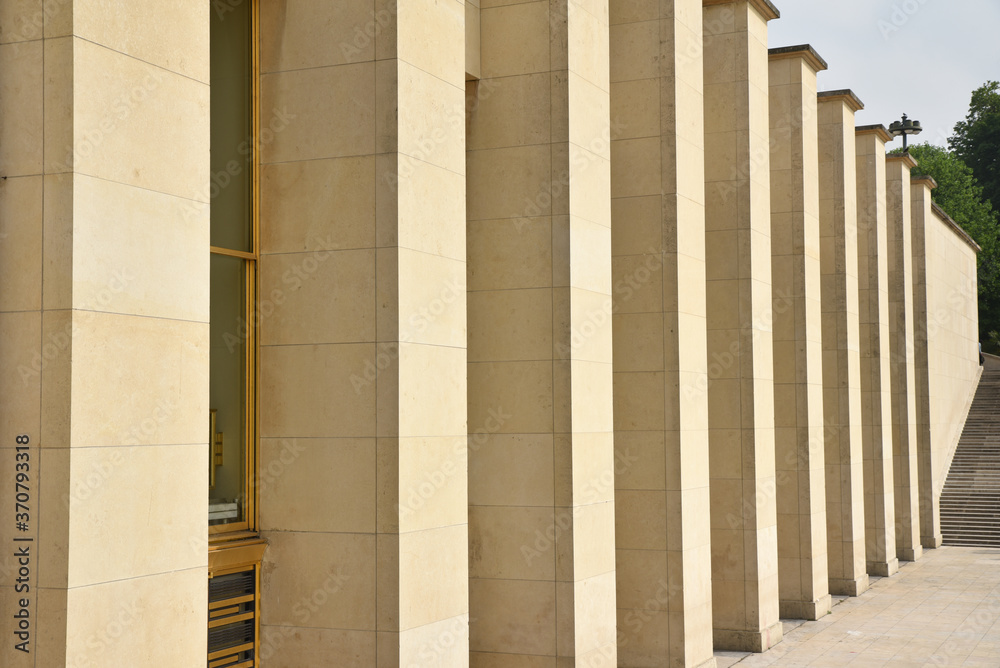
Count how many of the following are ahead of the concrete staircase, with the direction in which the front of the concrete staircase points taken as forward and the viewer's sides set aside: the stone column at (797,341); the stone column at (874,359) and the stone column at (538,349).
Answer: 3

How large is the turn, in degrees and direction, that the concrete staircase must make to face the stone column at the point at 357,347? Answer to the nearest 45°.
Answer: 0° — it already faces it

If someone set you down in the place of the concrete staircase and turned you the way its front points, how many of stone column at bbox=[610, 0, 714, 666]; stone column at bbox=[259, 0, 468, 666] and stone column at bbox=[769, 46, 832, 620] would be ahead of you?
3

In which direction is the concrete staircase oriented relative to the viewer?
toward the camera

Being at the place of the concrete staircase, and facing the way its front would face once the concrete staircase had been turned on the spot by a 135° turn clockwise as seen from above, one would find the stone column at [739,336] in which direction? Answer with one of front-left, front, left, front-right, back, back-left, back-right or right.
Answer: back-left

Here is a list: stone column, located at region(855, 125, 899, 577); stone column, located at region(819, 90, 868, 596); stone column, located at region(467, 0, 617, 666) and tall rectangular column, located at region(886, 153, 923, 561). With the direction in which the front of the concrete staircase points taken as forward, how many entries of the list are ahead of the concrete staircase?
4

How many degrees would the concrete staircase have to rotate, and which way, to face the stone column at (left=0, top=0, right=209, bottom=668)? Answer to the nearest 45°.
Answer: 0° — it already faces it

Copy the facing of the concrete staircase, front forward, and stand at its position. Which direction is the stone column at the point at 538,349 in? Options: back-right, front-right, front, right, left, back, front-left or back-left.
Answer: front

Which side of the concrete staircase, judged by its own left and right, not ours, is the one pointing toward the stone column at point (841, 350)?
front

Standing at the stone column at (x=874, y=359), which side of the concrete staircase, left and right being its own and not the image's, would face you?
front

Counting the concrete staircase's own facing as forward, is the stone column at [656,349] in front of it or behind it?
in front

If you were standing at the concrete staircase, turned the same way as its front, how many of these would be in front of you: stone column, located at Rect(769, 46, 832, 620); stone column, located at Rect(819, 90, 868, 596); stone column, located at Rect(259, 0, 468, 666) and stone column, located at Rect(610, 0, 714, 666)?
4
